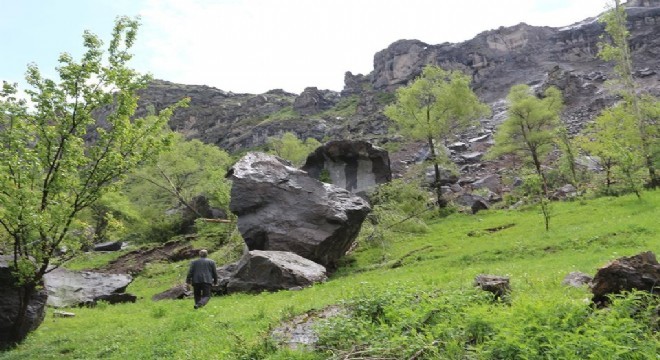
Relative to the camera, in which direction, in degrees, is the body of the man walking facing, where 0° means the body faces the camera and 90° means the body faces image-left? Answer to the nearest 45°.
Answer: approximately 180°

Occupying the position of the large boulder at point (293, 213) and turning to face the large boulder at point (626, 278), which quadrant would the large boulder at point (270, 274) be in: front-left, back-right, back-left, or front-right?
front-right

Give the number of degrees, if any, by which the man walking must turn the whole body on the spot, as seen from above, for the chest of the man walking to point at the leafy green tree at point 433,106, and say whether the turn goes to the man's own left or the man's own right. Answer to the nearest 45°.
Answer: approximately 45° to the man's own right

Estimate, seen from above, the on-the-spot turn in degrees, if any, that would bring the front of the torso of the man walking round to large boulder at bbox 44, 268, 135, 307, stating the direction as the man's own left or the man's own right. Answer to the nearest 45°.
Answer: approximately 45° to the man's own left

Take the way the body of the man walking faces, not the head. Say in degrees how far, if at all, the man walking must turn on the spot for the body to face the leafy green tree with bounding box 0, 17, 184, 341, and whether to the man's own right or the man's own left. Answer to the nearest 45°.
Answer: approximately 135° to the man's own left

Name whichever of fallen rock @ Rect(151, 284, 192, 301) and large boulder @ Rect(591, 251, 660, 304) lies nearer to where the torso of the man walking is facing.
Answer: the fallen rock

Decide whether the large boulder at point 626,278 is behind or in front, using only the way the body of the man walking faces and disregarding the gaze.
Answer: behind

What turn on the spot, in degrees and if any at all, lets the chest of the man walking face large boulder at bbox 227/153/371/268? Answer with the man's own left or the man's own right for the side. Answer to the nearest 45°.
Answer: approximately 45° to the man's own right
